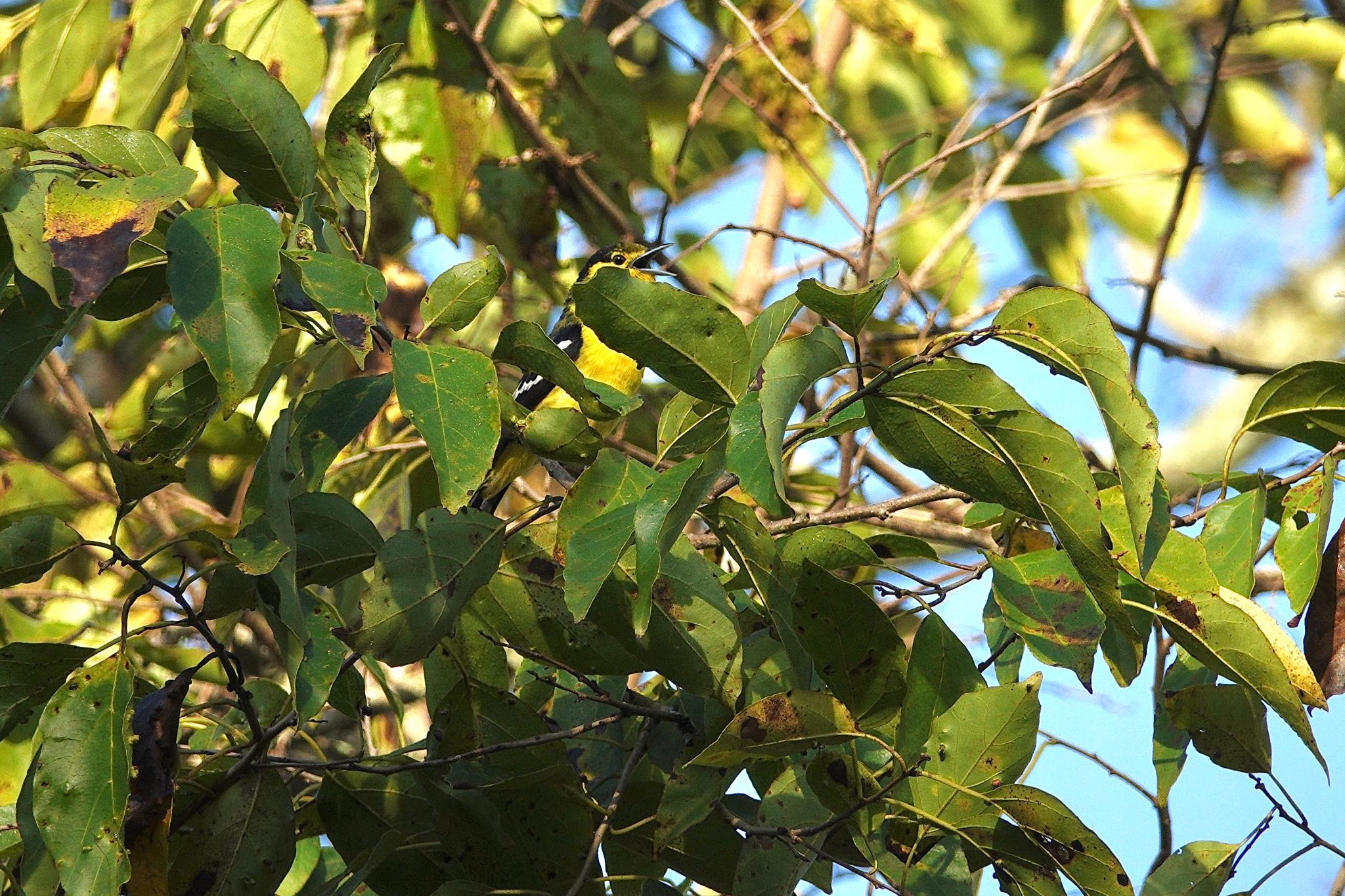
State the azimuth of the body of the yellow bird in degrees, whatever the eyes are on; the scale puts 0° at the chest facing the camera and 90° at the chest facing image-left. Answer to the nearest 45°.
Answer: approximately 270°

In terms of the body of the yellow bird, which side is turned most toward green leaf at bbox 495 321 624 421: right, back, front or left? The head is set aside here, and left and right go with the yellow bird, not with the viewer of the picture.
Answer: right

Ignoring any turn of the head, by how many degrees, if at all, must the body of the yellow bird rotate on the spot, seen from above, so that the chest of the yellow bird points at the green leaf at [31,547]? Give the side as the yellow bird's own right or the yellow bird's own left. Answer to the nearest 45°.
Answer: approximately 90° to the yellow bird's own right

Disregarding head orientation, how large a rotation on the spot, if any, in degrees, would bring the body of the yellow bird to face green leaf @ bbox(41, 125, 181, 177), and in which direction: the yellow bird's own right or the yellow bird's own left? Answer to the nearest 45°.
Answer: approximately 90° to the yellow bird's own right
